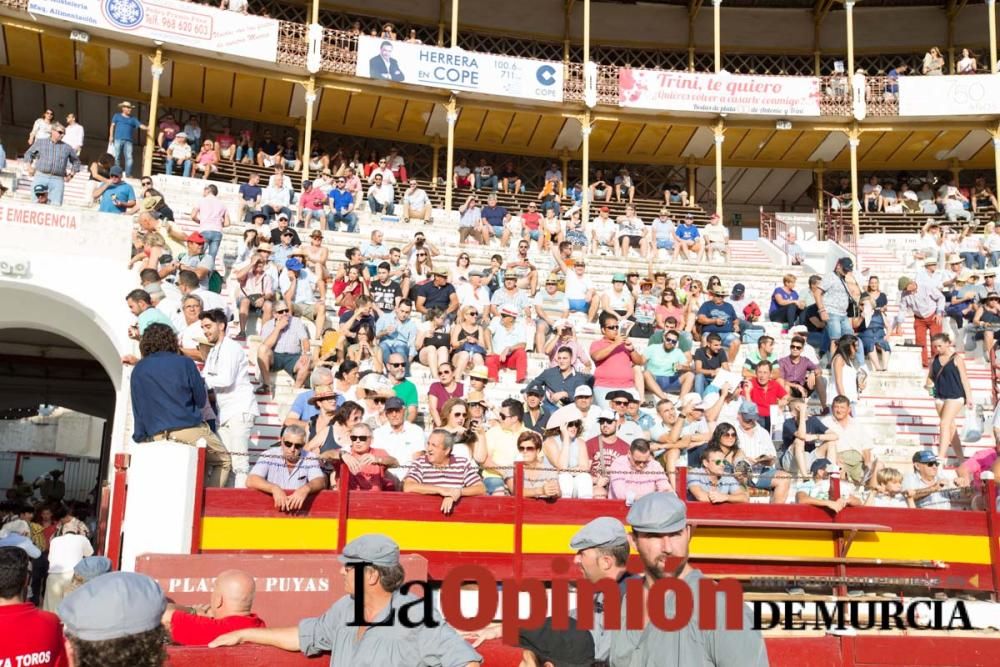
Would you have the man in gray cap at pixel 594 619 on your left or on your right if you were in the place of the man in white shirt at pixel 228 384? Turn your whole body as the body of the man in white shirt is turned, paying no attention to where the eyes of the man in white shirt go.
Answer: on your left

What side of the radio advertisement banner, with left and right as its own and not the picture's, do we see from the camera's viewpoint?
front

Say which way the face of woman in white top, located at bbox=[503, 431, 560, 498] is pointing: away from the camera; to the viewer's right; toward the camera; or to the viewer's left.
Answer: toward the camera

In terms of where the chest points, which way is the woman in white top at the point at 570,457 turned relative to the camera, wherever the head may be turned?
toward the camera

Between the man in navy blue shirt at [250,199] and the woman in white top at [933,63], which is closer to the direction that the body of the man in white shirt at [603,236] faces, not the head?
the man in navy blue shirt

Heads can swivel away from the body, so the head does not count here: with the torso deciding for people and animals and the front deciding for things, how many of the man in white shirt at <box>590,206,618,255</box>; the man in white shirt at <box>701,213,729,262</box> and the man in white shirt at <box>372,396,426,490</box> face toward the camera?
3

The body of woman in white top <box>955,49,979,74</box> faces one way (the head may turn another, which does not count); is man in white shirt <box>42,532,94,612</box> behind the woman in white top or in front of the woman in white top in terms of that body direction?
in front

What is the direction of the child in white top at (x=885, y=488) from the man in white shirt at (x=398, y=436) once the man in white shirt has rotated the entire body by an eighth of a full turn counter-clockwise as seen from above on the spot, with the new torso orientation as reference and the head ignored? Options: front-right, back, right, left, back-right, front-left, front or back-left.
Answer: front-left

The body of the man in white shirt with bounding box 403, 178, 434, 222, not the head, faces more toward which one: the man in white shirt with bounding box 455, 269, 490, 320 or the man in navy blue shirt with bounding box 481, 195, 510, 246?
the man in white shirt

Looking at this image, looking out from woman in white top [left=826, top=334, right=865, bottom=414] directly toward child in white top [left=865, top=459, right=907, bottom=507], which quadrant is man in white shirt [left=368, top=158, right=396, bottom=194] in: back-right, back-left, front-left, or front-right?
back-right

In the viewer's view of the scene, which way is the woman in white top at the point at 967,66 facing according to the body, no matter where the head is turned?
toward the camera

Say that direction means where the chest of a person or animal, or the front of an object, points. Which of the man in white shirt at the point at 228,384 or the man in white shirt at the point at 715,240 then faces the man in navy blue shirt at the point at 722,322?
the man in white shirt at the point at 715,240

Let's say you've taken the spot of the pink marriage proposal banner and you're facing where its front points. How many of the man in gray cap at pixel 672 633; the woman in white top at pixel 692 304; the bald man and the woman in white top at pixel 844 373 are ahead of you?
4

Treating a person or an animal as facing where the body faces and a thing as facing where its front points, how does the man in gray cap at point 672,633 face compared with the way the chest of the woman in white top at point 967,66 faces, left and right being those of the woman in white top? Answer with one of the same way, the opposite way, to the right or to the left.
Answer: the same way

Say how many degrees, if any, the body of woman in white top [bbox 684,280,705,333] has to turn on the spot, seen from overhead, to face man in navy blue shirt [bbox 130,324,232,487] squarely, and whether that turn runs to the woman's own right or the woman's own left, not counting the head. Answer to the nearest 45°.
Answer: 0° — they already face them

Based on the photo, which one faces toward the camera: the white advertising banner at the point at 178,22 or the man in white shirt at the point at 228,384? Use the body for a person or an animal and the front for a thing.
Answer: the white advertising banner

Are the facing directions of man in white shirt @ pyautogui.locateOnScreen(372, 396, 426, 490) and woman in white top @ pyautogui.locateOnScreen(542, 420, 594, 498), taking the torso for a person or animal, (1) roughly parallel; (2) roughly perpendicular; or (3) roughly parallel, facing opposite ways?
roughly parallel

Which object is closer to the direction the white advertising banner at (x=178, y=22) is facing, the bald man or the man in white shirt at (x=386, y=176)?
the bald man
